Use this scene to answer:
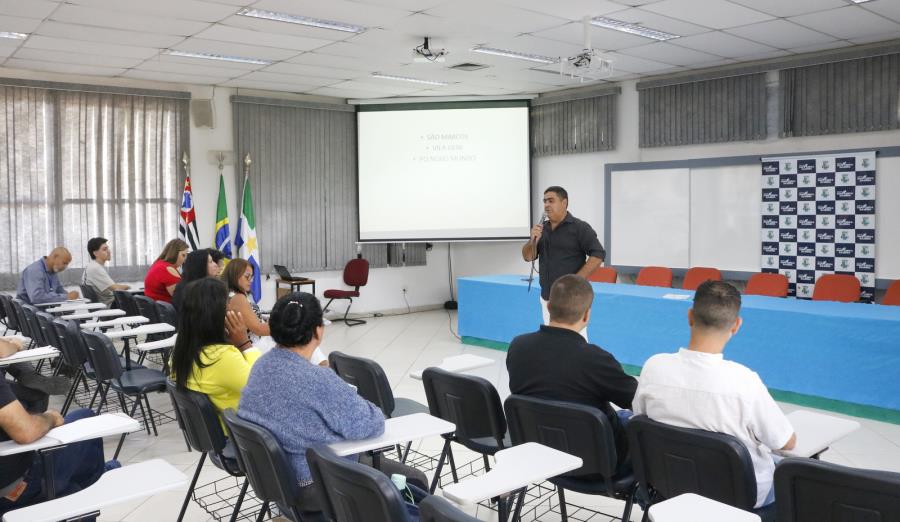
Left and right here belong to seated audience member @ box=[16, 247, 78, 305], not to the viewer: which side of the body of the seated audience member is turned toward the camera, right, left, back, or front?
right

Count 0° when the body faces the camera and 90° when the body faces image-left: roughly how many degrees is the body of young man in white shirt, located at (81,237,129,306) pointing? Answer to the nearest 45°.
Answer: approximately 270°

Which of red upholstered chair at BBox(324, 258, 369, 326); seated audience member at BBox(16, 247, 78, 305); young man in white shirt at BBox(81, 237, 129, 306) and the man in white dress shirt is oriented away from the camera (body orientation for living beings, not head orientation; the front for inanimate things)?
the man in white dress shirt

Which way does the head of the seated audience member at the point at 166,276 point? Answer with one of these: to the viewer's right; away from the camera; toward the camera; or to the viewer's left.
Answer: to the viewer's right

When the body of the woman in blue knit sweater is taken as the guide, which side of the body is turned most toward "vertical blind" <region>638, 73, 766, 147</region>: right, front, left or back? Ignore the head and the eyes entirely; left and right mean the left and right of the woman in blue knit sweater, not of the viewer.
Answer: front

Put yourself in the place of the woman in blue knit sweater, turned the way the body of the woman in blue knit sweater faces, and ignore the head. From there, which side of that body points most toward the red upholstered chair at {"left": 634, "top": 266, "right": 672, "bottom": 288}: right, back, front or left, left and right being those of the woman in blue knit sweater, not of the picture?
front

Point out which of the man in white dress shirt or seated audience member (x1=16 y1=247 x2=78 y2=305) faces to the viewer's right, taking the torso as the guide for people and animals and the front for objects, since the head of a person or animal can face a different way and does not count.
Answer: the seated audience member

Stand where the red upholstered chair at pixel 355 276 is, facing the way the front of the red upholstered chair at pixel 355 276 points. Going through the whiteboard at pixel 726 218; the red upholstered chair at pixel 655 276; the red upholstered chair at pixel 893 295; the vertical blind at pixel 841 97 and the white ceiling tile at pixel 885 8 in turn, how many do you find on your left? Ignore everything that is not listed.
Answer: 5

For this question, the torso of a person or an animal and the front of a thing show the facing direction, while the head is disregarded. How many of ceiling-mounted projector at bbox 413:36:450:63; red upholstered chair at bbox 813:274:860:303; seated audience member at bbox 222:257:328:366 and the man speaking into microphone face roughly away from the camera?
1

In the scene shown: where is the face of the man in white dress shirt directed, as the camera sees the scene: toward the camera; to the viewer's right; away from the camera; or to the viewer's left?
away from the camera

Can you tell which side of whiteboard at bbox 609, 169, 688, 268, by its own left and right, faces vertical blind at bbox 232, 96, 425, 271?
right

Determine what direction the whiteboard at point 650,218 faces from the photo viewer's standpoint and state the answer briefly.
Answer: facing the viewer

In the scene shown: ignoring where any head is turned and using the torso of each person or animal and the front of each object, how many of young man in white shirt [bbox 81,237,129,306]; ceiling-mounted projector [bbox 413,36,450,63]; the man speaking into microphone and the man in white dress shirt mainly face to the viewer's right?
1

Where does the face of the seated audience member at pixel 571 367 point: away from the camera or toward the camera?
away from the camera

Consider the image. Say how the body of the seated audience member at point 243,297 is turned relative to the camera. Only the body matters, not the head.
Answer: to the viewer's right

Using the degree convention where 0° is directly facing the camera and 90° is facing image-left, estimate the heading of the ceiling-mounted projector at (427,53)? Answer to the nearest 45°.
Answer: approximately 180°
